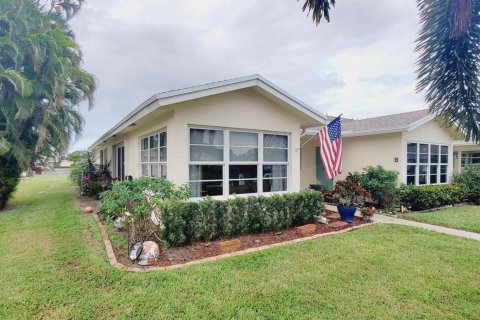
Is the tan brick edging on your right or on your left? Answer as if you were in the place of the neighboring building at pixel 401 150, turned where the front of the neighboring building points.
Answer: on your right

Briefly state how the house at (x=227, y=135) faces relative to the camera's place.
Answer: facing the viewer and to the right of the viewer

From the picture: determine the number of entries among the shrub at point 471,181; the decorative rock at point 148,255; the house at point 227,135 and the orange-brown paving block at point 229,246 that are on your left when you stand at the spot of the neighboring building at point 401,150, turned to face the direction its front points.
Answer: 1

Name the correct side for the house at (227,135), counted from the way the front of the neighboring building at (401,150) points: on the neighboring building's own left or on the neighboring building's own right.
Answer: on the neighboring building's own right

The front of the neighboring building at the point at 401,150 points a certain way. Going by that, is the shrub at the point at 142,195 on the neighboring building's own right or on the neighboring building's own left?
on the neighboring building's own right

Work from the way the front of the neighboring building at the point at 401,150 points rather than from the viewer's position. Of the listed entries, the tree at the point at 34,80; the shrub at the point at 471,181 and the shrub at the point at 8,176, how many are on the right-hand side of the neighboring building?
2

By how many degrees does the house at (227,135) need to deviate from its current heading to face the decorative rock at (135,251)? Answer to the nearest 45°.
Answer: approximately 90° to its right

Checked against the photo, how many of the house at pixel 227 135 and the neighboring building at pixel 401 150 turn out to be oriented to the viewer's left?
0

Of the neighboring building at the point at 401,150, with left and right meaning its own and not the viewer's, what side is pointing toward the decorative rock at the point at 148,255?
right
